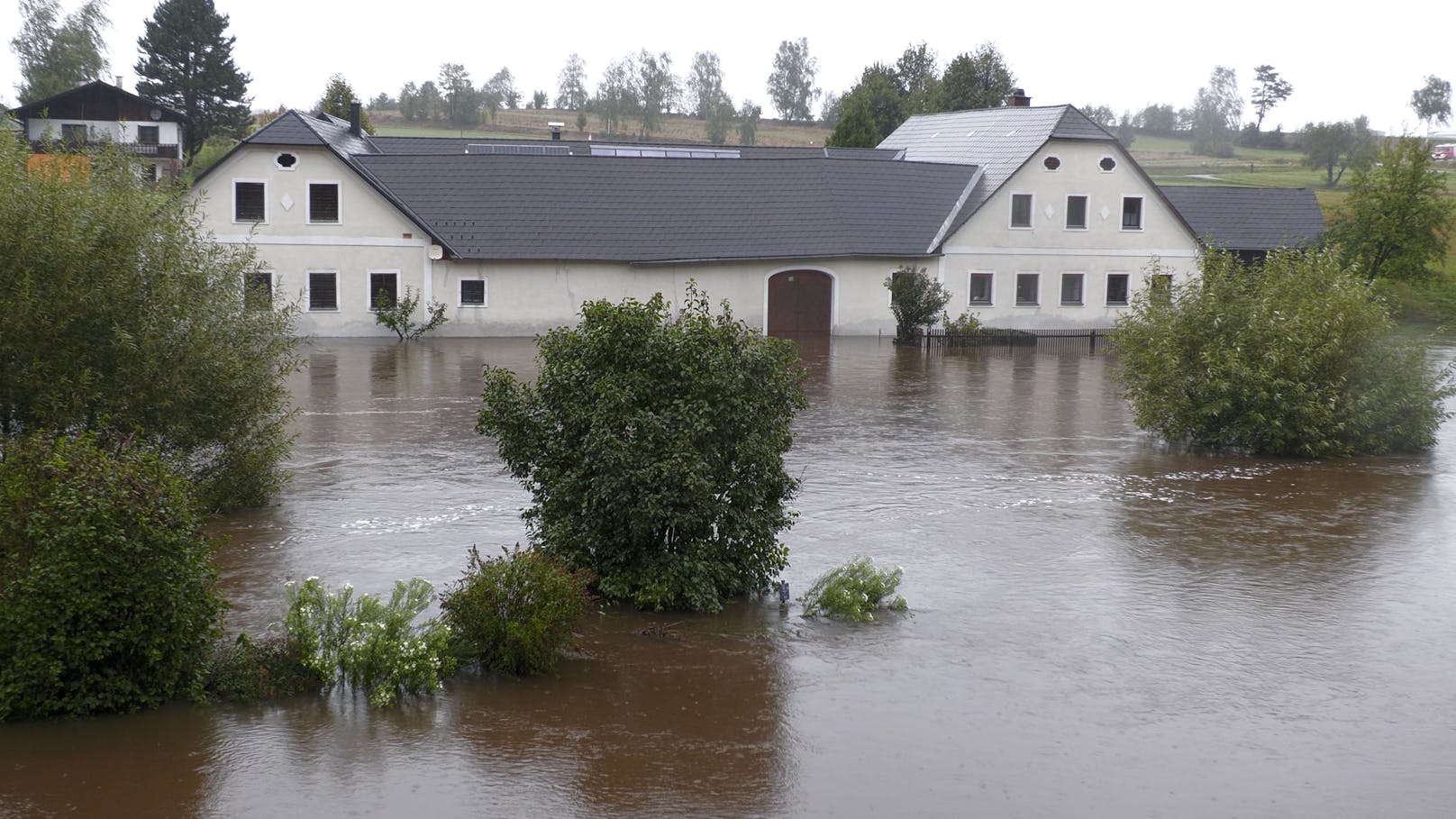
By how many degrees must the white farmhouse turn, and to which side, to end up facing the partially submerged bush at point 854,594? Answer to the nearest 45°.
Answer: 0° — it already faces it

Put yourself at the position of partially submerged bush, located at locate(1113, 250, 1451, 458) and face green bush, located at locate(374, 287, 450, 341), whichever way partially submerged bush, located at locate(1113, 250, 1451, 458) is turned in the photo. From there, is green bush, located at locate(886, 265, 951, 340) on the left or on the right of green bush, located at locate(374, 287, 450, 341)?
right

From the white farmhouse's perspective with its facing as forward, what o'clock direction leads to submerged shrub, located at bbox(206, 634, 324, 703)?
The submerged shrub is roughly at 12 o'clock from the white farmhouse.

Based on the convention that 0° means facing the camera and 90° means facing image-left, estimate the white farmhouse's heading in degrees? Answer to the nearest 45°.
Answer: approximately 0°

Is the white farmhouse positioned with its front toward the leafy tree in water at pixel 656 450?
yes

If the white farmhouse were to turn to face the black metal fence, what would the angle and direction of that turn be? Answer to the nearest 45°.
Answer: approximately 90° to its left

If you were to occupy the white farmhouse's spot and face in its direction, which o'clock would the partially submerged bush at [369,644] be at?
The partially submerged bush is roughly at 12 o'clock from the white farmhouse.

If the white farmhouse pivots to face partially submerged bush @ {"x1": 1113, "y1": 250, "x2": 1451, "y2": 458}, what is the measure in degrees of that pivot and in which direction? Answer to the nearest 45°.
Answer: approximately 45° to its left

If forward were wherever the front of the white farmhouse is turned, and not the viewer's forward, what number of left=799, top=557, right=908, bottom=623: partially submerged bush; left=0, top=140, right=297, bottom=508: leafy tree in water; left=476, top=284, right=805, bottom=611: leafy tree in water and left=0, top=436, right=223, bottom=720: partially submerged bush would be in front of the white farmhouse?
4

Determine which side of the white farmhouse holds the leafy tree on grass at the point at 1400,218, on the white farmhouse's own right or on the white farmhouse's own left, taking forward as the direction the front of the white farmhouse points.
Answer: on the white farmhouse's own left
